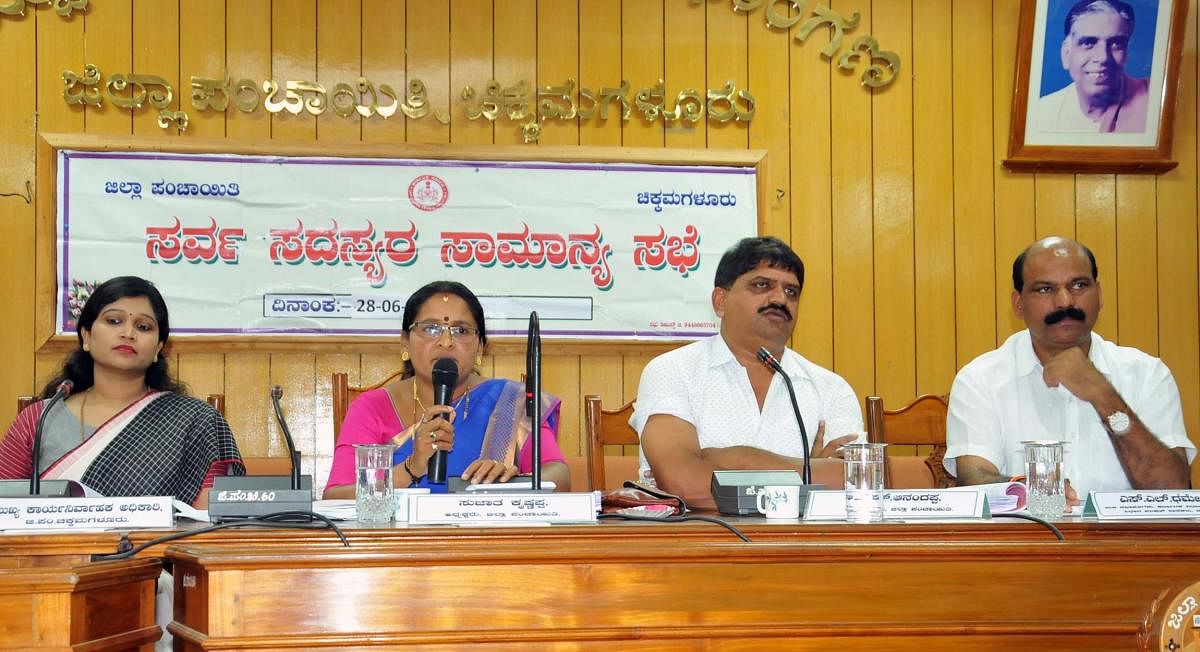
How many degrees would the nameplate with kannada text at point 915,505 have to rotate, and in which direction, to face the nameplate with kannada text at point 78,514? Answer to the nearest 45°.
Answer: approximately 90° to its right

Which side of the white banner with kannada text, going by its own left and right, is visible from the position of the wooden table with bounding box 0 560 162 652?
front

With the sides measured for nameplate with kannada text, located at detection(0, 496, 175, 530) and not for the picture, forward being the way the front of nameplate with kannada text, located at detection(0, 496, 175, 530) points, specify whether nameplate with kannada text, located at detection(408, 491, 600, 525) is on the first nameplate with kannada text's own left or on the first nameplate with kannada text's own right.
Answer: on the first nameplate with kannada text's own left

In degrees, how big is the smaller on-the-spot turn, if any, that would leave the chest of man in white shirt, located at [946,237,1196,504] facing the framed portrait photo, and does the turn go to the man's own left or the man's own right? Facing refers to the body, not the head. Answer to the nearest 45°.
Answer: approximately 180°

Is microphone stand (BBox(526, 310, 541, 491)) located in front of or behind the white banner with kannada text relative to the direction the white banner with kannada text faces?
in front

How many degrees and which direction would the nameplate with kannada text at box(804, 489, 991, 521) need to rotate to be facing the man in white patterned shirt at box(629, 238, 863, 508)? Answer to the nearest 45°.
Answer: approximately 135° to its right

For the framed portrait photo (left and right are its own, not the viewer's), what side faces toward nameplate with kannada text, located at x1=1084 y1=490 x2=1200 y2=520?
front

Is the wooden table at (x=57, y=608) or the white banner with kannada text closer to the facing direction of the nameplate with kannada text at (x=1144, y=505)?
the wooden table

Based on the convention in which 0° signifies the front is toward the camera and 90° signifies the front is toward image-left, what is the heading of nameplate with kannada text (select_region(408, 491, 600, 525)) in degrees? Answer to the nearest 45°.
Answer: approximately 0°

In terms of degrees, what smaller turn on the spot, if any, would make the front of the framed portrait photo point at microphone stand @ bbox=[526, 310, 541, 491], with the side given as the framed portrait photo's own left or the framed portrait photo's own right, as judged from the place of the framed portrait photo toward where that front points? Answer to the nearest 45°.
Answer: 0° — it already faces it
